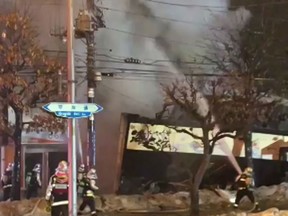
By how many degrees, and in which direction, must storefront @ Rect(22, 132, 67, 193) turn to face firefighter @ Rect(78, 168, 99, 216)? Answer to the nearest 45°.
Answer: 0° — it already faces them

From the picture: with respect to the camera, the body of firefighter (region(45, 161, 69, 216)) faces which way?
away from the camera

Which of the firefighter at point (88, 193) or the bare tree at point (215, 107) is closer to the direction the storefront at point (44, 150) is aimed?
the firefighter

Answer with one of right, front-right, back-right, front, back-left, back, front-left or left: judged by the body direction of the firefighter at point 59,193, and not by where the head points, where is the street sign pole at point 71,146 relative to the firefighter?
back

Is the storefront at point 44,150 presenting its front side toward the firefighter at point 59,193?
yes

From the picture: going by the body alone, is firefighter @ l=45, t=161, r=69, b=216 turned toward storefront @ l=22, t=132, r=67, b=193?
yes

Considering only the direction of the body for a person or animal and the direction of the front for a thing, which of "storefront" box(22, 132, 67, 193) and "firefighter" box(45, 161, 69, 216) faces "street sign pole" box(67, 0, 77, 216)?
the storefront

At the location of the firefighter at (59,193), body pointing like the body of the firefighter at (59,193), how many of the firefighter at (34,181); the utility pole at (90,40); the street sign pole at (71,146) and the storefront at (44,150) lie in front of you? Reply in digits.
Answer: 3

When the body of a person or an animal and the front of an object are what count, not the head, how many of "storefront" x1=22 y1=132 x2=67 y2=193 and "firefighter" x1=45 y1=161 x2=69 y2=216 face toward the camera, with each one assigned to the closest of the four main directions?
1

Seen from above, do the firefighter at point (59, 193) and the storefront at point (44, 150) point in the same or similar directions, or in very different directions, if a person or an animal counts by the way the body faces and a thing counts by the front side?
very different directions

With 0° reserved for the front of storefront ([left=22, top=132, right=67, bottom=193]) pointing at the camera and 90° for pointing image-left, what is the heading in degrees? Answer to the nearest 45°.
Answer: approximately 0°
